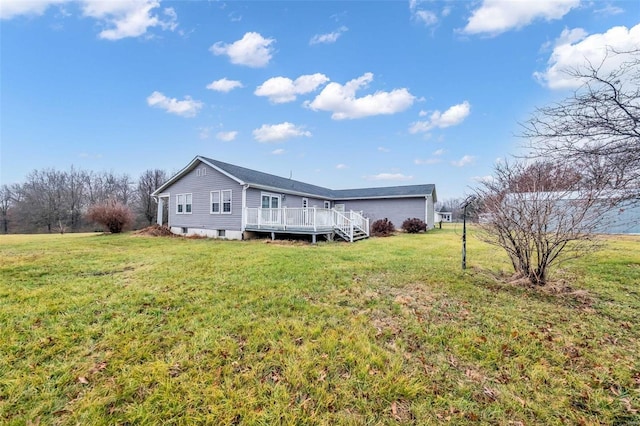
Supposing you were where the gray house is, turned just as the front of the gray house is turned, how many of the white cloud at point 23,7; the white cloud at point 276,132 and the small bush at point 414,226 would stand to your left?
1

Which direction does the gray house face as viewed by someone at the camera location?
facing away from the viewer and to the left of the viewer
